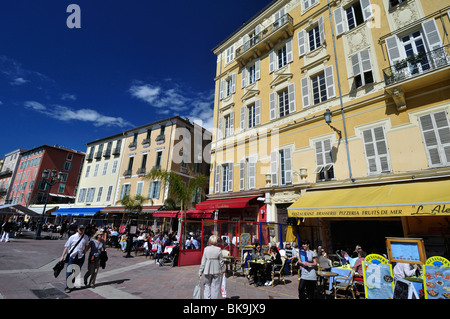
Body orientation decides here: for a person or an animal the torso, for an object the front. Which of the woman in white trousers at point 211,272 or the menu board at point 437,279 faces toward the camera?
the menu board

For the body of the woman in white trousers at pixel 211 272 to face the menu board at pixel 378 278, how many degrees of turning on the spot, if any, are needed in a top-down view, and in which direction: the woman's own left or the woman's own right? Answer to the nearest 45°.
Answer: approximately 90° to the woman's own right

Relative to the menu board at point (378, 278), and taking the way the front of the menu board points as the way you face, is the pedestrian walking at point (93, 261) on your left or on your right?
on your right

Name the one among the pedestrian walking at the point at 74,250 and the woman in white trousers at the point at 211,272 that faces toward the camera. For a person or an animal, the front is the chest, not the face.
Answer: the pedestrian walking

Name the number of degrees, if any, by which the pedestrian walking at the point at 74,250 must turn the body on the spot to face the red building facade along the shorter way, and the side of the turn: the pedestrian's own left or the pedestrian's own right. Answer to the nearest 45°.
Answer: approximately 180°

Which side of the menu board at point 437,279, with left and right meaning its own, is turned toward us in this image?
front

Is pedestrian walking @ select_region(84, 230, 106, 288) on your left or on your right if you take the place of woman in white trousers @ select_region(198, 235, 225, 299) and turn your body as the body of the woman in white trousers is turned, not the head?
on your left

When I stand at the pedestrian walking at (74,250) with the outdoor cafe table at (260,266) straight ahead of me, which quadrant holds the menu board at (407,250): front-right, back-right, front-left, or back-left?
front-right

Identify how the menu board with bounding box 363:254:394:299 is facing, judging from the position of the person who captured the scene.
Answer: facing the viewer

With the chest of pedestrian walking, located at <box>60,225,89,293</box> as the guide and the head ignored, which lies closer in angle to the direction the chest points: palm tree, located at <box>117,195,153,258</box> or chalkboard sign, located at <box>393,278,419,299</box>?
the chalkboard sign

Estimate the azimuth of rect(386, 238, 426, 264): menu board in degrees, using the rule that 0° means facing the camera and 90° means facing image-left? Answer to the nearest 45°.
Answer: approximately 0°

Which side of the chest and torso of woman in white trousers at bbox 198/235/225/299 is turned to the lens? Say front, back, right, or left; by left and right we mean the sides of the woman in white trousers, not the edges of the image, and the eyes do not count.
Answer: back
